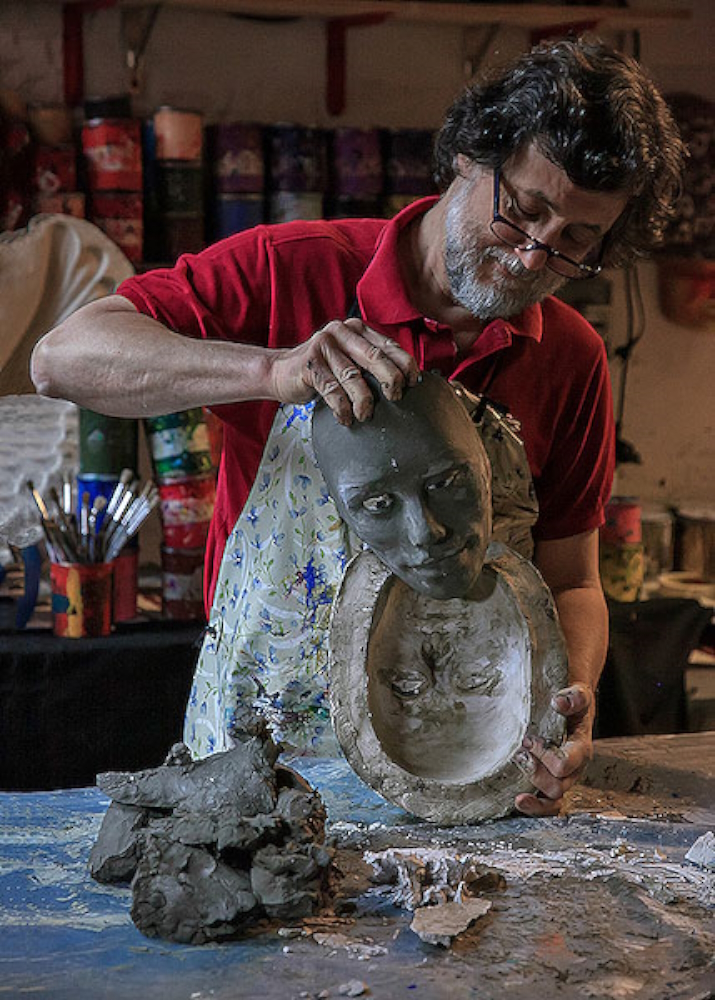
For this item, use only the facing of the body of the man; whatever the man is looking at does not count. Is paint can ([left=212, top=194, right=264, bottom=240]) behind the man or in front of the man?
behind
